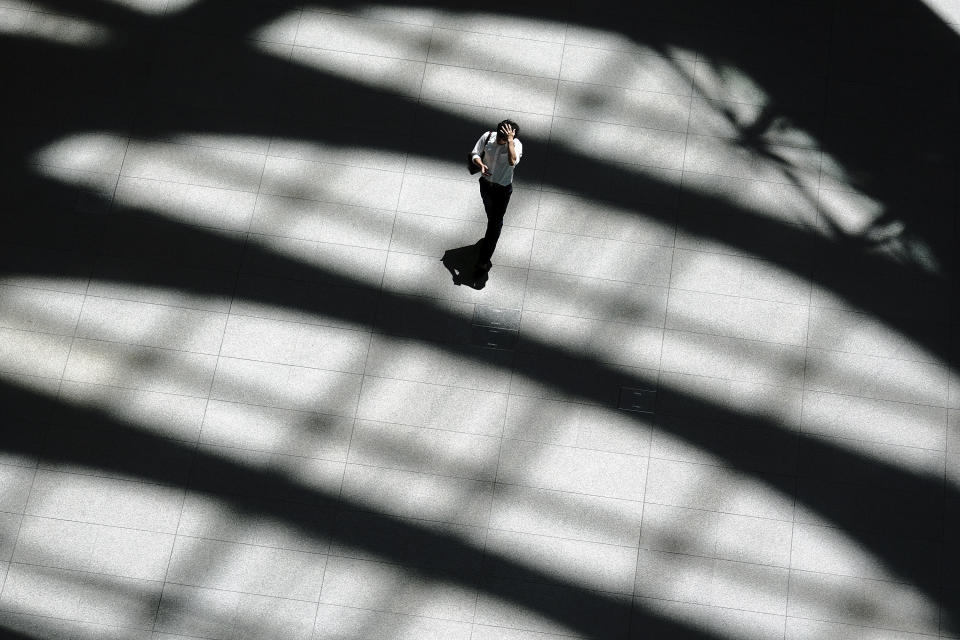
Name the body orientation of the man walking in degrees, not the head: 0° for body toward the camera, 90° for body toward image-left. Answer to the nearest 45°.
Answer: approximately 0°

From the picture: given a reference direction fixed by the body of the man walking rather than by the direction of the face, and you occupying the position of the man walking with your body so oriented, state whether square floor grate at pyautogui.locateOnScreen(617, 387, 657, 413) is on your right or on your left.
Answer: on your left
